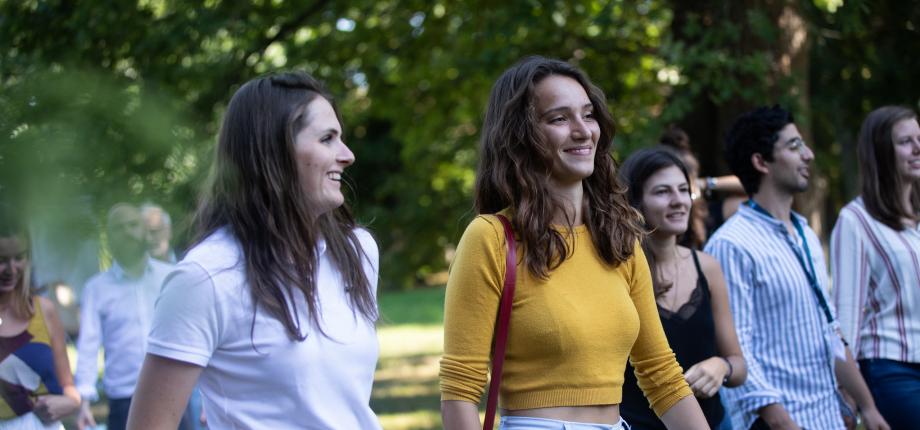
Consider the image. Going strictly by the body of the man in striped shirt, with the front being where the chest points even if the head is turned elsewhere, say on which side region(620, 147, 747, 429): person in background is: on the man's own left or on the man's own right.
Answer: on the man's own right

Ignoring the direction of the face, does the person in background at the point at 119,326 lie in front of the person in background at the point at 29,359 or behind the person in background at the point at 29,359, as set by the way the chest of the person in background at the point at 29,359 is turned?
behind

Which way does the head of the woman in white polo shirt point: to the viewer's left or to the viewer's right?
to the viewer's right

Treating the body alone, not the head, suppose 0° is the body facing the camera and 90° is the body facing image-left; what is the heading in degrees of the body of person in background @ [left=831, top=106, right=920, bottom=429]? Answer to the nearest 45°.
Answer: approximately 315°

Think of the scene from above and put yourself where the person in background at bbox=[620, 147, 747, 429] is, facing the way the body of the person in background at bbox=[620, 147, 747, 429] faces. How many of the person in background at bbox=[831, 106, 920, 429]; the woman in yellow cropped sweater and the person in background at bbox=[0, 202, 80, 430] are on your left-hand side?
1

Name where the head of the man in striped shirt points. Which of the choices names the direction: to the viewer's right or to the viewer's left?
to the viewer's right

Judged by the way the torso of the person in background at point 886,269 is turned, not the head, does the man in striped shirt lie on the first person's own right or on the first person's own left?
on the first person's own right

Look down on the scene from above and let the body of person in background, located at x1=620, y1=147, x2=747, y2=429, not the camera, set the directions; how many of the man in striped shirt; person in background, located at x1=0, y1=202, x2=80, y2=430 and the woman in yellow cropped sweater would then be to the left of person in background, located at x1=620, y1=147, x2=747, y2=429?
1

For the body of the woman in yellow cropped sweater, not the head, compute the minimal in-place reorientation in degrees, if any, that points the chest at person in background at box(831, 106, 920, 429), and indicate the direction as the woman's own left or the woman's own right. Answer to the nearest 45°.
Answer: approximately 90° to the woman's own left
